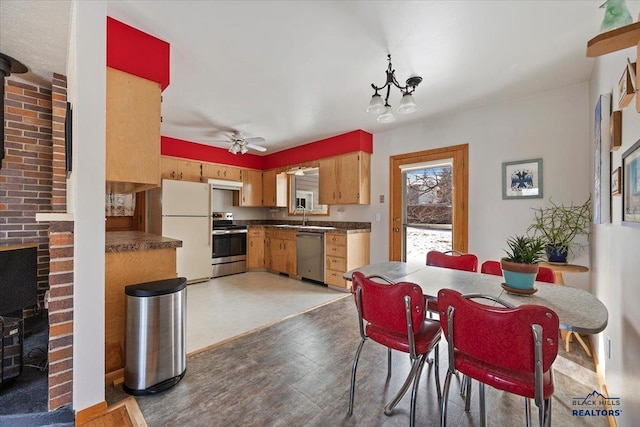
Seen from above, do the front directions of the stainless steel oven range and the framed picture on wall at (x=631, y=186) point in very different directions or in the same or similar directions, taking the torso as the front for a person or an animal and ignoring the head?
very different directions

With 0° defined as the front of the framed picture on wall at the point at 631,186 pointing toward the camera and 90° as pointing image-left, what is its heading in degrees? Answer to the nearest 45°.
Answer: approximately 90°

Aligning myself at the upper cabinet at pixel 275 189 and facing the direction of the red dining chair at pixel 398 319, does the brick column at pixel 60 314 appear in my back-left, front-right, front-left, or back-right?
front-right

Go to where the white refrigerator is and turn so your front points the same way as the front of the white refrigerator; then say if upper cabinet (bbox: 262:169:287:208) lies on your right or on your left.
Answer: on your left

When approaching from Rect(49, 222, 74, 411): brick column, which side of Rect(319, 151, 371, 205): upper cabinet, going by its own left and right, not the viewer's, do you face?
front

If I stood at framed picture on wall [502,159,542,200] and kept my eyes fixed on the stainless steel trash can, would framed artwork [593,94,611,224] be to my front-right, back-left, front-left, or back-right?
front-left

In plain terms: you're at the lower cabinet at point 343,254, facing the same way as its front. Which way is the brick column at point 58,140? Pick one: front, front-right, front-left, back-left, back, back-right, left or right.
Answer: front

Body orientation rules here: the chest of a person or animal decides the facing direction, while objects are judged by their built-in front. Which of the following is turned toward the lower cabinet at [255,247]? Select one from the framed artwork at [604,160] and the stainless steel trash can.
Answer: the framed artwork

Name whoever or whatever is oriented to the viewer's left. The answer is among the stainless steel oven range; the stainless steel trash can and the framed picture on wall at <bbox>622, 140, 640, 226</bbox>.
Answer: the framed picture on wall

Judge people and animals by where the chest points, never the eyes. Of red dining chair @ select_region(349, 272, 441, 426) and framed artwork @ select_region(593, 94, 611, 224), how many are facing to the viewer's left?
1

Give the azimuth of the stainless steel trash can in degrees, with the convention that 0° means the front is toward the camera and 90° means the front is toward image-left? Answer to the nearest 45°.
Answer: approximately 315°

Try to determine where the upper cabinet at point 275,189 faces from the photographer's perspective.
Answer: facing the viewer and to the left of the viewer

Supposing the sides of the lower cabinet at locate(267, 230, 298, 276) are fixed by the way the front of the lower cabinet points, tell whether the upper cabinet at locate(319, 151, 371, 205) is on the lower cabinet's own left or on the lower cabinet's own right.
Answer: on the lower cabinet's own left

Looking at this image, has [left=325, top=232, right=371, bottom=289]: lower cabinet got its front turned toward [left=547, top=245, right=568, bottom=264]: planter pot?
no

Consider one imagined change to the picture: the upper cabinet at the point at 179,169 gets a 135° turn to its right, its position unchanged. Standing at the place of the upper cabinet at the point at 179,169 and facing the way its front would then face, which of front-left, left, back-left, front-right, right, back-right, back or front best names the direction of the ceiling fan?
back-left

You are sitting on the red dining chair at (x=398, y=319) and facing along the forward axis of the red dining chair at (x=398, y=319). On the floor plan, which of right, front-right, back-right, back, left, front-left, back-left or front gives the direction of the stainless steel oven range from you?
left
